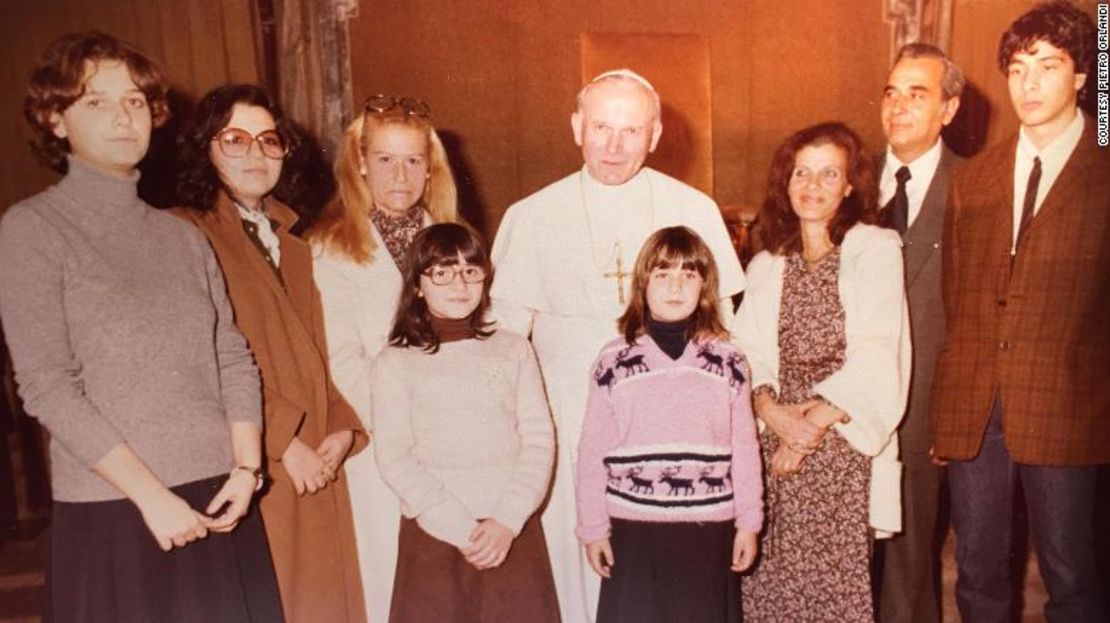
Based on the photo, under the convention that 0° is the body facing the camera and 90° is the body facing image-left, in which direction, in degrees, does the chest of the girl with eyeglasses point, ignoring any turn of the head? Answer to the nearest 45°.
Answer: approximately 0°

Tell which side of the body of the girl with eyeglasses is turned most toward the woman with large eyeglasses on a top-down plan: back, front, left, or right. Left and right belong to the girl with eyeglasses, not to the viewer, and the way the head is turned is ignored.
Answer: right

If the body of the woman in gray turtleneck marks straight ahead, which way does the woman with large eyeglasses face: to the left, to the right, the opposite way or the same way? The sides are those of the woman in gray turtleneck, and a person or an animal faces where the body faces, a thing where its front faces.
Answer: the same way

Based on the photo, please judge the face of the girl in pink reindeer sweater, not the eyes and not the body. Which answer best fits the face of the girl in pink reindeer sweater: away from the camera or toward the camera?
toward the camera

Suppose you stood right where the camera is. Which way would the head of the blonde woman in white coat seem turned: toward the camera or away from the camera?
toward the camera

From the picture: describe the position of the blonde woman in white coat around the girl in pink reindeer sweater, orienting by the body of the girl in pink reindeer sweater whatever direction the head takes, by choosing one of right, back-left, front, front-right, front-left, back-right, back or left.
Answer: right

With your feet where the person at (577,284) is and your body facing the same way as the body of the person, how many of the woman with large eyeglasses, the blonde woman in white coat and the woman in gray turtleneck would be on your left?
0

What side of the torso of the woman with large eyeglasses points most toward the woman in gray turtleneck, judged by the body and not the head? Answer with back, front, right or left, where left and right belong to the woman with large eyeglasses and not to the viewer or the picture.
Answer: right

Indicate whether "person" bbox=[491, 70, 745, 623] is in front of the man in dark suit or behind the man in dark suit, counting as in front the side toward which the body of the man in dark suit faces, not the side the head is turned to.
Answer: in front

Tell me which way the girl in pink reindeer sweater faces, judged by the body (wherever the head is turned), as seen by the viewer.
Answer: toward the camera

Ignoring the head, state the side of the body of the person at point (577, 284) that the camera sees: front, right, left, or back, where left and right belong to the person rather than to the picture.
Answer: front

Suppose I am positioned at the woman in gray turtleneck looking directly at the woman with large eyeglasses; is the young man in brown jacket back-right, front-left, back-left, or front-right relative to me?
front-right

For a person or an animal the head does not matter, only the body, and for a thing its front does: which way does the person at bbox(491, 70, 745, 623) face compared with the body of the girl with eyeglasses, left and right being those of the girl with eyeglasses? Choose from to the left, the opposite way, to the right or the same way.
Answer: the same way

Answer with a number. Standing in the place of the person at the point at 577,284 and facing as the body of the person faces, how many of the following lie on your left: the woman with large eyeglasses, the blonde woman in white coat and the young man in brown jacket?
1
